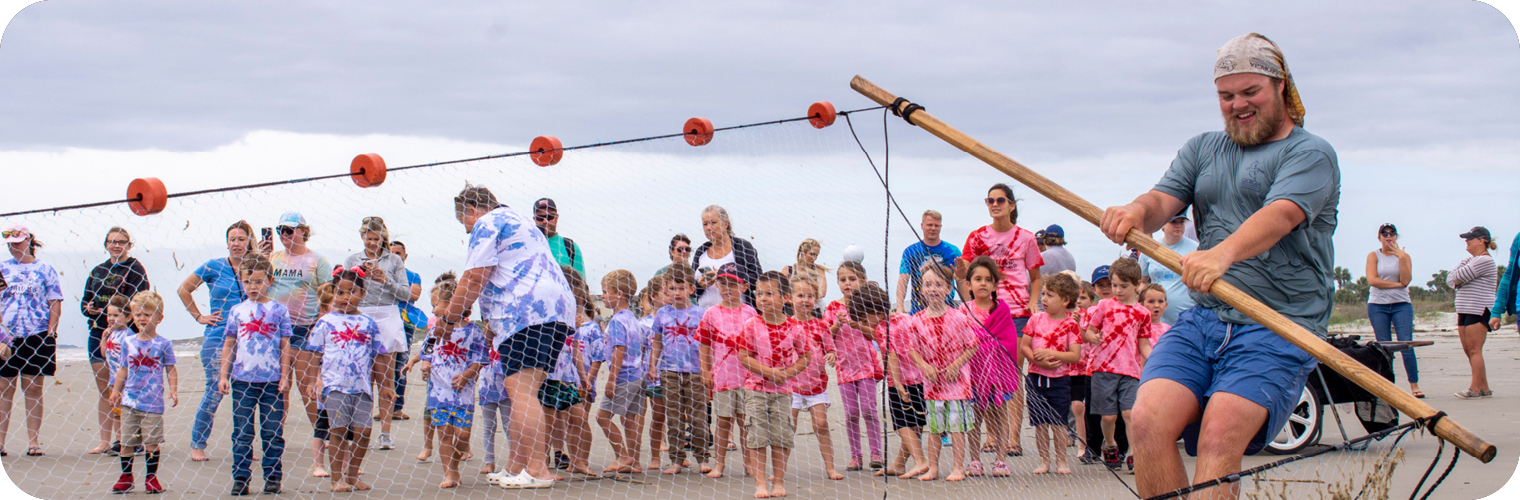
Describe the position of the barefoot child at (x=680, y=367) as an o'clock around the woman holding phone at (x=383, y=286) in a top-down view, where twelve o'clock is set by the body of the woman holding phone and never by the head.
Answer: The barefoot child is roughly at 10 o'clock from the woman holding phone.

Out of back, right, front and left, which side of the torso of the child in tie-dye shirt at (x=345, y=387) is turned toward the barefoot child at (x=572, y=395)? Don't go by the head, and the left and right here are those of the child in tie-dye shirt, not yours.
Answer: left

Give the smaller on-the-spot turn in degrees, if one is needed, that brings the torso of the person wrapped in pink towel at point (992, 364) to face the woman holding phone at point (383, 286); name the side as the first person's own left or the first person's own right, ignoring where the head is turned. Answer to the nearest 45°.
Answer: approximately 90° to the first person's own right

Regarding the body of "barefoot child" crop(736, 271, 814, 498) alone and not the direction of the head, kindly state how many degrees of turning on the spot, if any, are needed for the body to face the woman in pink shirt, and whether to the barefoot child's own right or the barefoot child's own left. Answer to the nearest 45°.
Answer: approximately 135° to the barefoot child's own left

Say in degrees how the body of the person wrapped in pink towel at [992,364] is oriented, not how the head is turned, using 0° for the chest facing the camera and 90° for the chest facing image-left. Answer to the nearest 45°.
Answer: approximately 0°

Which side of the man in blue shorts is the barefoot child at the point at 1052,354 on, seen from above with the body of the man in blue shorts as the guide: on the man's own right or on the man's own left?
on the man's own right

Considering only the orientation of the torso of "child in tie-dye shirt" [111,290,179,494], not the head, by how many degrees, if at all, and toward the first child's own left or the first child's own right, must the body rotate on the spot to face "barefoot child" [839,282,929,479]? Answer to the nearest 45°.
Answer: approximately 45° to the first child's own left
